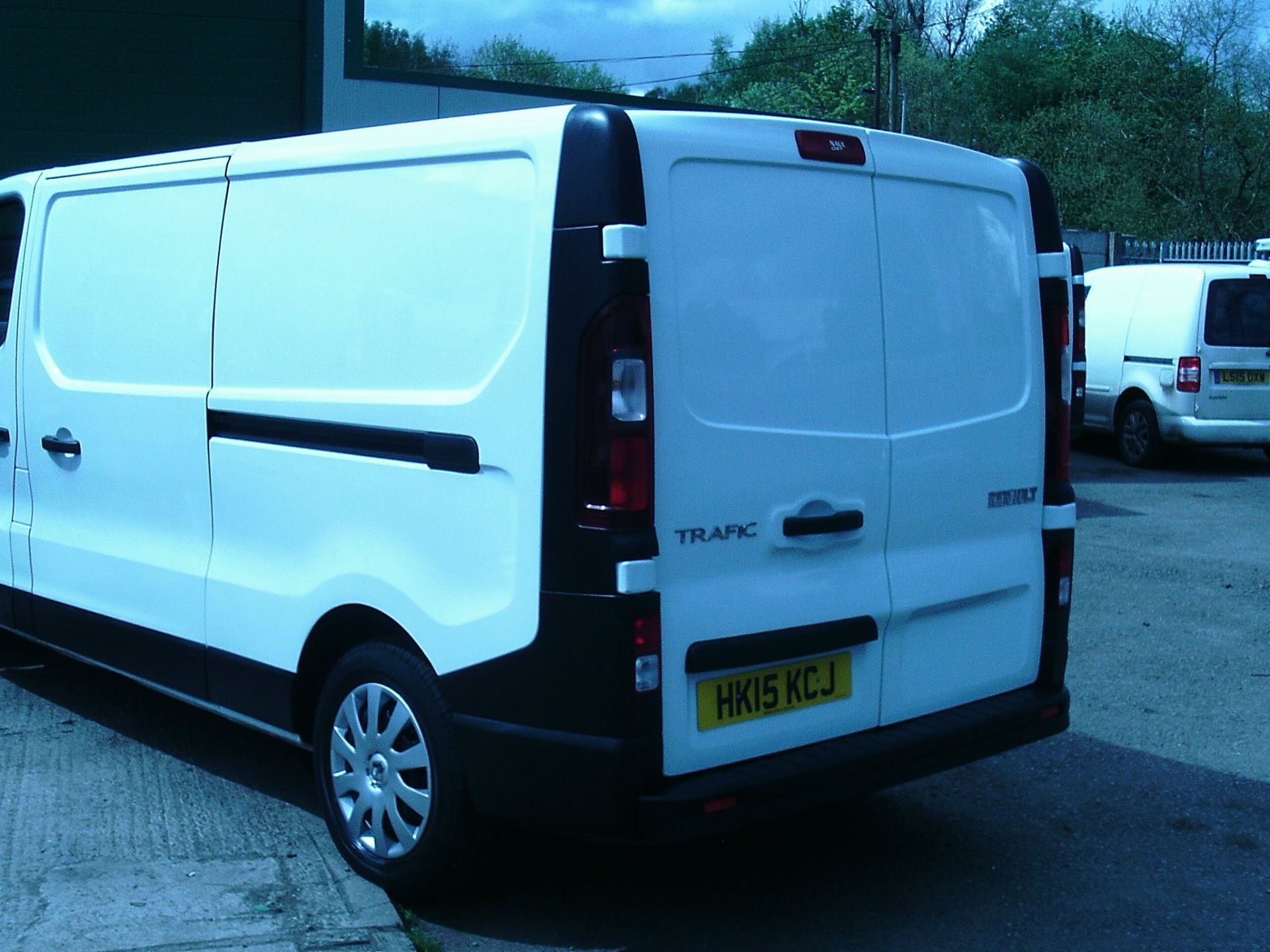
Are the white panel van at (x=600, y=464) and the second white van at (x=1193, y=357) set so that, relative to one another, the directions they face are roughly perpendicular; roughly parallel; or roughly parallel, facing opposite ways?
roughly parallel

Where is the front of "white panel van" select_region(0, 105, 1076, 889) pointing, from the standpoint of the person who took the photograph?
facing away from the viewer and to the left of the viewer

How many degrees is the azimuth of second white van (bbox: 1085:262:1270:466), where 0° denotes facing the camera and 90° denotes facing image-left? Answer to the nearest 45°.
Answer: approximately 135°

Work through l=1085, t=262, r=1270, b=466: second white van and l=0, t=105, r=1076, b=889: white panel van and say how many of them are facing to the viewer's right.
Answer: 0

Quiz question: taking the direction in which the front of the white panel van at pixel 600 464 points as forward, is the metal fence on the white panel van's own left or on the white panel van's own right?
on the white panel van's own right

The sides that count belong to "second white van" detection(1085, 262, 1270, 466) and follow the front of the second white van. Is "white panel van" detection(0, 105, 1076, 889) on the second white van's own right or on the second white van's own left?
on the second white van's own left

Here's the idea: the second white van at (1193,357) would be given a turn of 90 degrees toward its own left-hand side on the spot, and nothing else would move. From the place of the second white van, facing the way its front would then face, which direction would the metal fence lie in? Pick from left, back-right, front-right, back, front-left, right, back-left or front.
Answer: back-right

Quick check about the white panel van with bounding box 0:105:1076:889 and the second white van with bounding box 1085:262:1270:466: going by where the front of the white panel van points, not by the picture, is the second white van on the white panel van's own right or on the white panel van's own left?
on the white panel van's own right
